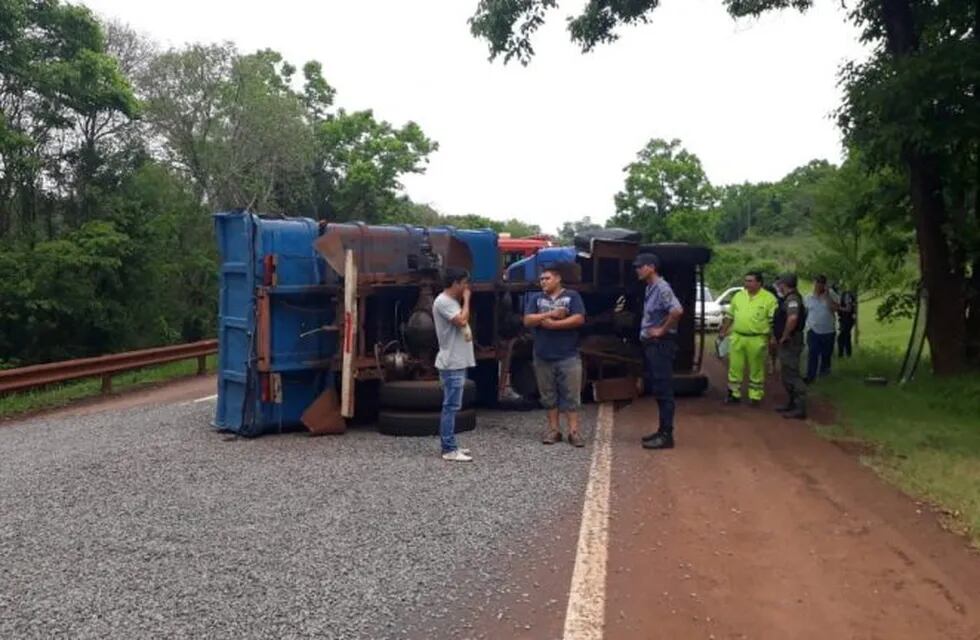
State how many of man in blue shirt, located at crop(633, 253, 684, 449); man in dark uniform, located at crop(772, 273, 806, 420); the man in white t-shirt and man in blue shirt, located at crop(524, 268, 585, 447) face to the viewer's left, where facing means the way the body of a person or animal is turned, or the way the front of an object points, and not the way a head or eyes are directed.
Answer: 2

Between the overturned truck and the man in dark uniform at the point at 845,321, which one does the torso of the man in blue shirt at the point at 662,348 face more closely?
the overturned truck

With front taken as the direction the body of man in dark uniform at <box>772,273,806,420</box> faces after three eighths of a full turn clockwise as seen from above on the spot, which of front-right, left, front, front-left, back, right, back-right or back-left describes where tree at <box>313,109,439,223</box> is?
left

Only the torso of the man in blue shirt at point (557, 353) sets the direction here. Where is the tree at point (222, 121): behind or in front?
behind

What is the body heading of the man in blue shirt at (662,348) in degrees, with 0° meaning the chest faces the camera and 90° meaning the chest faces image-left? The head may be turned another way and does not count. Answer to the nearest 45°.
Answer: approximately 90°

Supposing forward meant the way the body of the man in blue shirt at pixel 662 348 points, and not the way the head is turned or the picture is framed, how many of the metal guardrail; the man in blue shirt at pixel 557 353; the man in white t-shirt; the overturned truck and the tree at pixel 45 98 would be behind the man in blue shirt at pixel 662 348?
0

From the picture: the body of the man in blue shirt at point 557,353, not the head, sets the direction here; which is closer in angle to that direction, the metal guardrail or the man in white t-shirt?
the man in white t-shirt

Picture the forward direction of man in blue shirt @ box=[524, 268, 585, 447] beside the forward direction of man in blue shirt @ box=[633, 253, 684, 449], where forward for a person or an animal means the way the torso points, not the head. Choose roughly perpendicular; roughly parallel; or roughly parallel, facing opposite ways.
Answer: roughly perpendicular

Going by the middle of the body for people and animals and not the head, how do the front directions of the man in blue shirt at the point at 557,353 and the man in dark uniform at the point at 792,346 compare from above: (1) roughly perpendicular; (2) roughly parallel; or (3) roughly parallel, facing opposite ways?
roughly perpendicular

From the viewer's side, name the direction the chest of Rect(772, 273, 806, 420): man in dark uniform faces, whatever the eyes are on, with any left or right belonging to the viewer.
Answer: facing to the left of the viewer

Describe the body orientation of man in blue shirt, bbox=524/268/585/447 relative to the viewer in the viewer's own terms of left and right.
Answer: facing the viewer

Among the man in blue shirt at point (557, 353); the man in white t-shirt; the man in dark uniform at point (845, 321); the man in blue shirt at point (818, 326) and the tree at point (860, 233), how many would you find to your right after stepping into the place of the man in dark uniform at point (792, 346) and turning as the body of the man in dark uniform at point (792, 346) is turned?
3

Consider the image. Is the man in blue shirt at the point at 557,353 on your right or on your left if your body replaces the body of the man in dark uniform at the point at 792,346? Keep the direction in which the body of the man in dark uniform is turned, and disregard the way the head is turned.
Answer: on your left

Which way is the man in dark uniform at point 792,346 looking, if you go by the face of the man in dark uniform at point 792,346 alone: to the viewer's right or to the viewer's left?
to the viewer's left

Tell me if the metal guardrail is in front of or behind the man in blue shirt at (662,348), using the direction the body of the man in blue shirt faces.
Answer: in front

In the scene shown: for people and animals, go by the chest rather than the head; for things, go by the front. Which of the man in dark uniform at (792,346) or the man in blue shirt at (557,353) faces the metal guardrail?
the man in dark uniform

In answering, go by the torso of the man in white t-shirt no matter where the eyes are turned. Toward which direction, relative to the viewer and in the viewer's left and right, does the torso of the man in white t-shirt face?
facing to the right of the viewer

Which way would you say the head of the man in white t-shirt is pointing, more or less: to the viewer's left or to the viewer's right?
to the viewer's right

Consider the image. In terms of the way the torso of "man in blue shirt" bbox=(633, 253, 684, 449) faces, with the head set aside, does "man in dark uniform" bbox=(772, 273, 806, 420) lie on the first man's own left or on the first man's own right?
on the first man's own right
